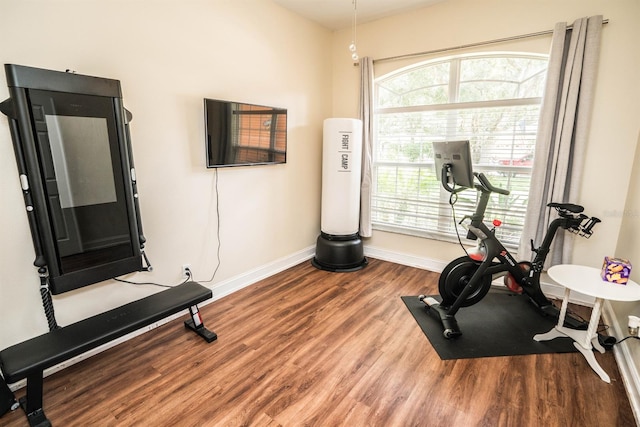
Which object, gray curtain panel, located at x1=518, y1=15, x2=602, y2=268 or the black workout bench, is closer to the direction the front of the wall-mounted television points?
the gray curtain panel

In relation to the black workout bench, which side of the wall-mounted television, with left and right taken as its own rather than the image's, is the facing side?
right

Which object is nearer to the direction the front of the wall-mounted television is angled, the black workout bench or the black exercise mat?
the black exercise mat

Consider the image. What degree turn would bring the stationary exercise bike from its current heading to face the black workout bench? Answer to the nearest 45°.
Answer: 0° — it already faces it

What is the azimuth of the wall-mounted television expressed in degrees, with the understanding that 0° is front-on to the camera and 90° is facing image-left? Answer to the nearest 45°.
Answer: approximately 315°

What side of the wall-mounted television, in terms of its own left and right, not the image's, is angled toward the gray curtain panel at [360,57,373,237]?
left

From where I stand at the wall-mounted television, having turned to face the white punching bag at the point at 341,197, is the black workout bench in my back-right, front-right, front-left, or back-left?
back-right

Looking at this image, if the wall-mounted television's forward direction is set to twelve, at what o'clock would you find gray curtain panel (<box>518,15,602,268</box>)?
The gray curtain panel is roughly at 11 o'clock from the wall-mounted television.

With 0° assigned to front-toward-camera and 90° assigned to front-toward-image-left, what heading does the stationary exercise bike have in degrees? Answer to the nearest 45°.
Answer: approximately 45°
